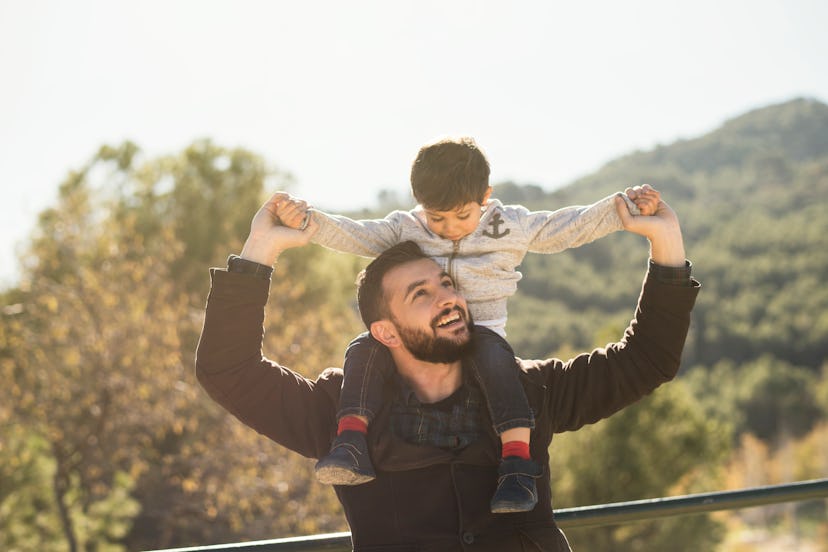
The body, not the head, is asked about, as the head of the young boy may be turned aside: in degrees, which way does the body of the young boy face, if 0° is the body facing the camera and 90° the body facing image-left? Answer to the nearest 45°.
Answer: approximately 0°

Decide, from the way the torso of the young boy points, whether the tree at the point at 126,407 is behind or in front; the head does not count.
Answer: behind

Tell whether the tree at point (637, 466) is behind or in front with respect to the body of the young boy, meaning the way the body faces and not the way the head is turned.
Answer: behind
